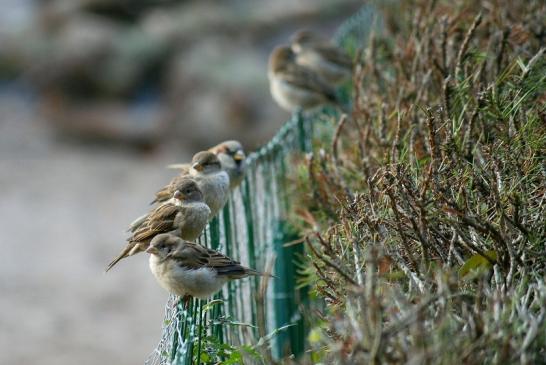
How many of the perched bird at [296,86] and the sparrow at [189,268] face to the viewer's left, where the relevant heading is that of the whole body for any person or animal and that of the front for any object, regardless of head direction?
2

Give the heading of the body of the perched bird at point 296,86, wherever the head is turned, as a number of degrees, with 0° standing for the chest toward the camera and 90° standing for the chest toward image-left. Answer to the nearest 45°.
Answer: approximately 90°

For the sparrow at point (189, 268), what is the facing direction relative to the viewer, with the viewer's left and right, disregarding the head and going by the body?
facing to the left of the viewer

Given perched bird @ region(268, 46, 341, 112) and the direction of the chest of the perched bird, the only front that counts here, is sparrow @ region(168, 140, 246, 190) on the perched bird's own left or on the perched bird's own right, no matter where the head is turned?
on the perched bird's own left

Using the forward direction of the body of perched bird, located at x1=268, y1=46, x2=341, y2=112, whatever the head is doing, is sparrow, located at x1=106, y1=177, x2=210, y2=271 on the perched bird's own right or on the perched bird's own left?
on the perched bird's own left

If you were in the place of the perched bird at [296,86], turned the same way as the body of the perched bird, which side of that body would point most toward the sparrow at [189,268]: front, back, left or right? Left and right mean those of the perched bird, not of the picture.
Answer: left
